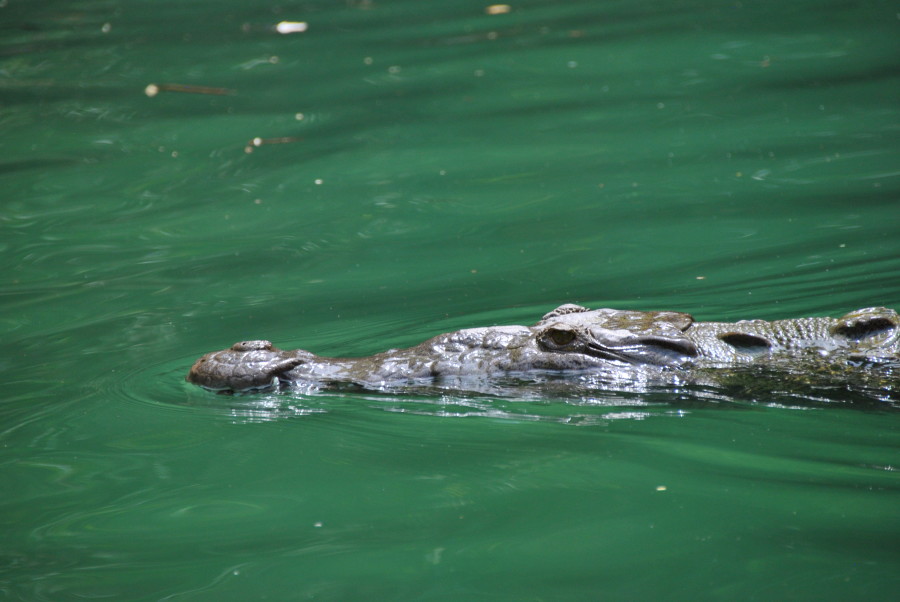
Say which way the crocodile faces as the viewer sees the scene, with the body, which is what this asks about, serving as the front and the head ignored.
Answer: to the viewer's left

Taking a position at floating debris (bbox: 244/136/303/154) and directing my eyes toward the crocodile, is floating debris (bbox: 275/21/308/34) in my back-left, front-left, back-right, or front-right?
back-left

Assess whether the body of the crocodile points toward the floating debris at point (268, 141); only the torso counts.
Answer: no

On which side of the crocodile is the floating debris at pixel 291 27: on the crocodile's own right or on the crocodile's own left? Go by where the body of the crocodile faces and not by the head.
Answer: on the crocodile's own right
